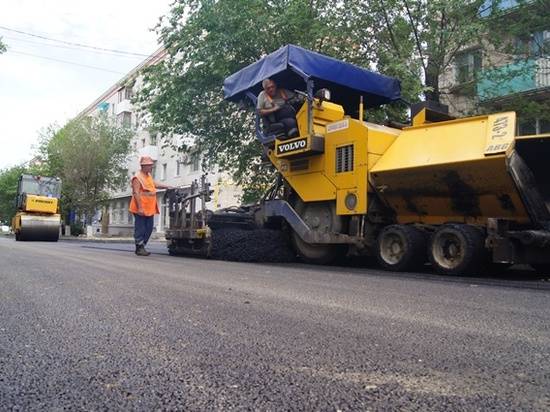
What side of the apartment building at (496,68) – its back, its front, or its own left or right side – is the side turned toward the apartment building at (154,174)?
right

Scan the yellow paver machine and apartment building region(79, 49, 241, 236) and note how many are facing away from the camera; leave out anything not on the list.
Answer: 0

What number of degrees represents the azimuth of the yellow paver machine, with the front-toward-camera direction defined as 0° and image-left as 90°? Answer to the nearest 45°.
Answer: approximately 315°

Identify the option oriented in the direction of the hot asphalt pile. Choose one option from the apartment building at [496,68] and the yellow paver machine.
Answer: the apartment building

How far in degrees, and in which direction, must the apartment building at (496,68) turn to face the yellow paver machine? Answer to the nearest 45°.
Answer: approximately 45° to its left

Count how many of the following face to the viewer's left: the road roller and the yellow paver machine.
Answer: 0

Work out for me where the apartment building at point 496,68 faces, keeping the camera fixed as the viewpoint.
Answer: facing the viewer and to the left of the viewer

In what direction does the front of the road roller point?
toward the camera

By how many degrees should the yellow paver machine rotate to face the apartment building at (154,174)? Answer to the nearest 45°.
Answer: approximately 180°

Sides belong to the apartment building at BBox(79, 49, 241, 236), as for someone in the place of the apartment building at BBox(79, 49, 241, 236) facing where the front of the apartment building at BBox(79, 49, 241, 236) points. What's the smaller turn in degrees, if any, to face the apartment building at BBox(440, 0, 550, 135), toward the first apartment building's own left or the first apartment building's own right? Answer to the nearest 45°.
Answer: approximately 45° to the first apartment building's own left

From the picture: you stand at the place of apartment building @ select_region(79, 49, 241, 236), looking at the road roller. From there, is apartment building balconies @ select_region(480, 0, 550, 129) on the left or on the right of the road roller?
left

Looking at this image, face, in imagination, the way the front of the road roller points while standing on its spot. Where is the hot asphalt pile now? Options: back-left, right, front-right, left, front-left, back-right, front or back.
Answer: front

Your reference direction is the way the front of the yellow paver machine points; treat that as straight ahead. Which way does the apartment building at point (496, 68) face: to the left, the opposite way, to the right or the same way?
to the right

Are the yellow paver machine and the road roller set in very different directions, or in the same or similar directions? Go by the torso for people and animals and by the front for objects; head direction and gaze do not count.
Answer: same or similar directions
